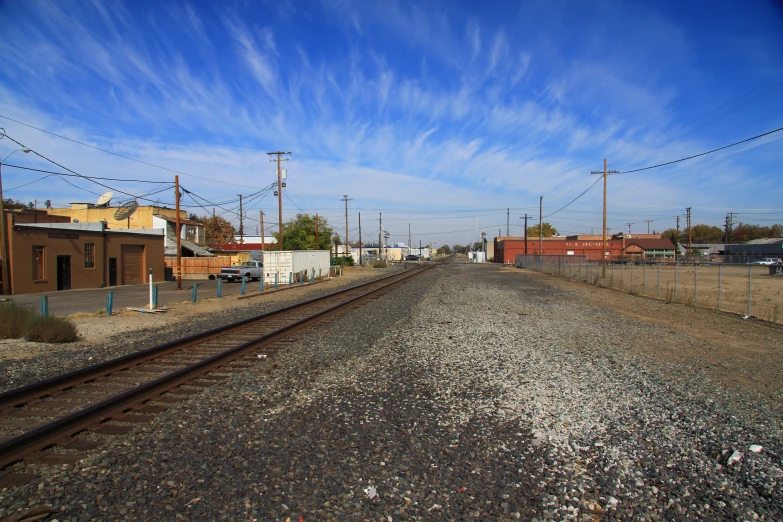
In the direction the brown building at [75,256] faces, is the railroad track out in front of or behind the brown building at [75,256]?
in front

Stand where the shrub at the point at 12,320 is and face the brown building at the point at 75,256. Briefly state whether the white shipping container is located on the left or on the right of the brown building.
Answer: right

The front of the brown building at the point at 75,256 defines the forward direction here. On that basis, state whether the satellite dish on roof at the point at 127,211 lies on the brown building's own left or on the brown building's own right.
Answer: on the brown building's own left

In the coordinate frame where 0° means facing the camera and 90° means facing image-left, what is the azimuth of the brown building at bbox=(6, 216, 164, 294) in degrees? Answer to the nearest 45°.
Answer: approximately 315°

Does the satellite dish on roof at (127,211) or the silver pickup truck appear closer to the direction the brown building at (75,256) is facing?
the silver pickup truck

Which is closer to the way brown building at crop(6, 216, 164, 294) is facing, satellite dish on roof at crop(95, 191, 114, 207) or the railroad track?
the railroad track

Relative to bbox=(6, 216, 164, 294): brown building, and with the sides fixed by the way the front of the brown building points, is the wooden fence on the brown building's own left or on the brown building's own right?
on the brown building's own left

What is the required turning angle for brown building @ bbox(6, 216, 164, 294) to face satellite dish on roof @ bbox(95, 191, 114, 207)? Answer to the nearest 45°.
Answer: approximately 135° to its left

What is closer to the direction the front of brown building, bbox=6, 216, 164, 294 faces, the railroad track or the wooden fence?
the railroad track

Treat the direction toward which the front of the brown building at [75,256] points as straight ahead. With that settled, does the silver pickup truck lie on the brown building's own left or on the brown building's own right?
on the brown building's own left
